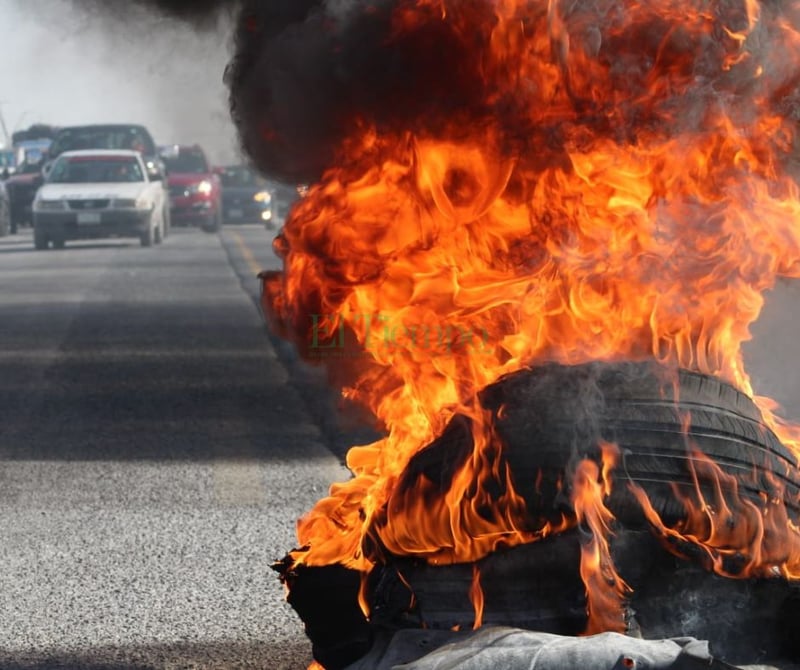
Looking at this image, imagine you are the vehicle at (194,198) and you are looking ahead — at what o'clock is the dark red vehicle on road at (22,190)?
the dark red vehicle on road at (22,190) is roughly at 3 o'clock from the vehicle at (194,198).

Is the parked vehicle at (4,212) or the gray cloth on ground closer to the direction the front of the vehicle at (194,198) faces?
the gray cloth on ground

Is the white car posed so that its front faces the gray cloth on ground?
yes

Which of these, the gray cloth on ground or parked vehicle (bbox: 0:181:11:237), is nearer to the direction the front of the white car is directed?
the gray cloth on ground

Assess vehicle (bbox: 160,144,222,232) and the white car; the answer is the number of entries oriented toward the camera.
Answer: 2

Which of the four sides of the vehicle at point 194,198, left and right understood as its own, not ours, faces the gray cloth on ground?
front

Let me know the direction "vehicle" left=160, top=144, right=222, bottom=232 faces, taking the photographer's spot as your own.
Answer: facing the viewer

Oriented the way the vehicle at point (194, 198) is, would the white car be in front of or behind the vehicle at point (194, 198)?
in front

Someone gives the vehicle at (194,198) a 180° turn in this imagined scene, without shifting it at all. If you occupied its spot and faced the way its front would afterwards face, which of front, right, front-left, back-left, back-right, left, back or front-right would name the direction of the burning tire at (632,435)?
back

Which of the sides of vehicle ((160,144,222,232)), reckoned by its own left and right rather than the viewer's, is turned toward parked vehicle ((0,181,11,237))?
right
